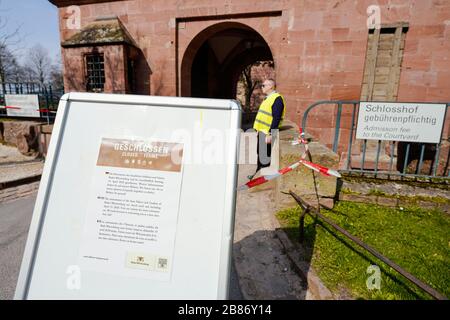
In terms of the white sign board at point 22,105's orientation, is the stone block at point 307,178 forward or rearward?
forward

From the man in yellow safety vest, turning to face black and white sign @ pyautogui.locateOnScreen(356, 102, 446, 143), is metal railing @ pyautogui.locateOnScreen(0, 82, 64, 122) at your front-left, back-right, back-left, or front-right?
back-left

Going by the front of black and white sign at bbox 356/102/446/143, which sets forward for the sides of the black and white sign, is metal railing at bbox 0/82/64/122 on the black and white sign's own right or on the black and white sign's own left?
on the black and white sign's own right

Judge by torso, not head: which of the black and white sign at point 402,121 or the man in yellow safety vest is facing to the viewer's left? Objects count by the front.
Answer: the man in yellow safety vest

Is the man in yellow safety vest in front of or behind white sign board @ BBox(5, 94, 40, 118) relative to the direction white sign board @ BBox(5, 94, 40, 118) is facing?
in front

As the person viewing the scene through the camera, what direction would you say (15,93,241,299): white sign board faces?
facing the viewer

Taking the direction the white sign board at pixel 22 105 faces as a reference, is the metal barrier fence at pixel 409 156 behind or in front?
in front

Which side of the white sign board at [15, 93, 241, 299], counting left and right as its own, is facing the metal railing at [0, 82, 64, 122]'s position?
back
